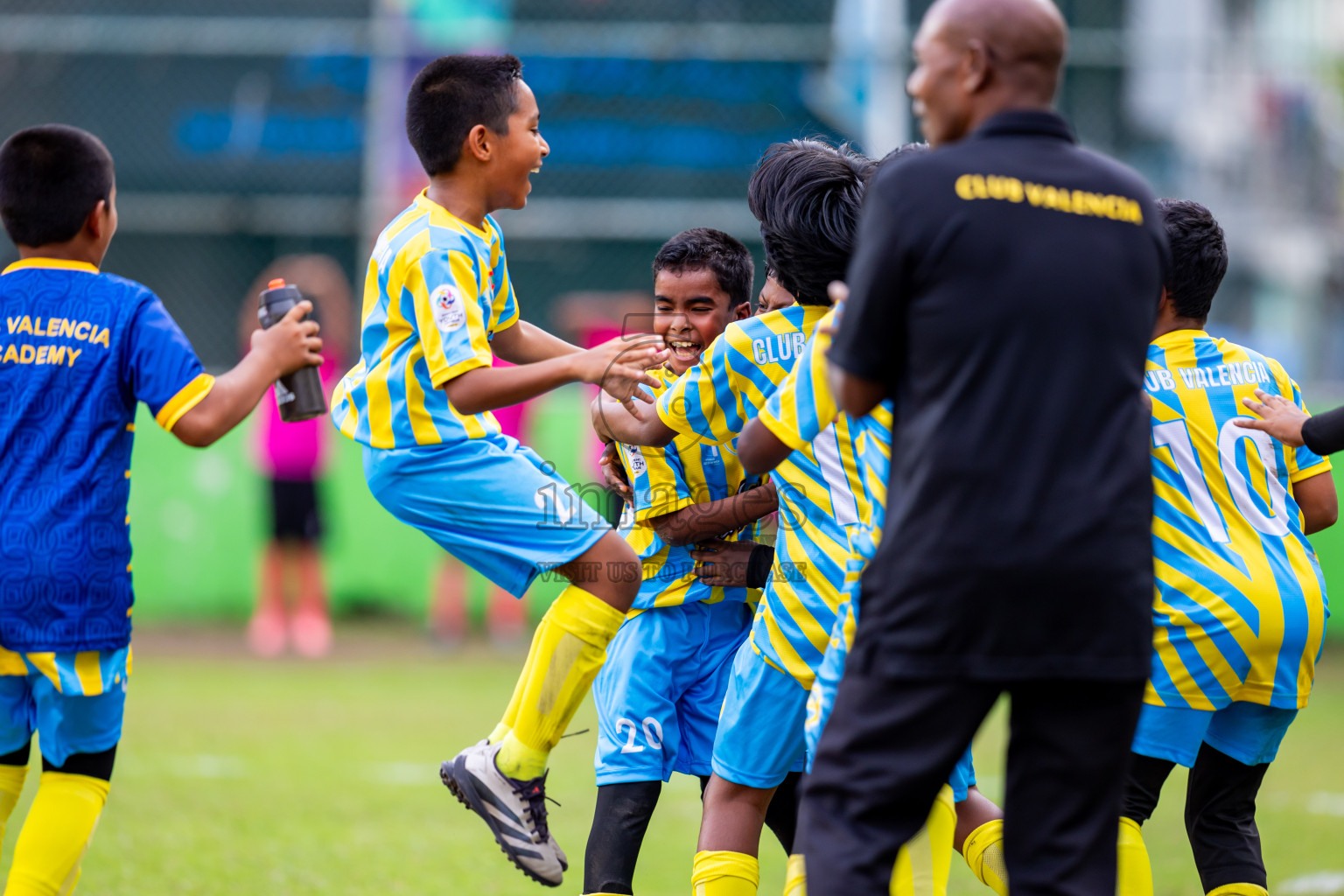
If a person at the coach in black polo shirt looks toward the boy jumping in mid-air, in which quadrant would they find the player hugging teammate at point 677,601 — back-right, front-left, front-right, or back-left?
front-right

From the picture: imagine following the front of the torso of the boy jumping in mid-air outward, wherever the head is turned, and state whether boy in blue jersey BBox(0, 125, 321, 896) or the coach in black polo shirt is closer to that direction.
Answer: the coach in black polo shirt

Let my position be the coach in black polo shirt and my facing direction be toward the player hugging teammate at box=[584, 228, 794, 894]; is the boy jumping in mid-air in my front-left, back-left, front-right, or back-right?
front-left

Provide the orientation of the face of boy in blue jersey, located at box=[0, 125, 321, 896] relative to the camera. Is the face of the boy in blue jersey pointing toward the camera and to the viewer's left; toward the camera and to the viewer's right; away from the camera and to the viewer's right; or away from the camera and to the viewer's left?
away from the camera and to the viewer's right

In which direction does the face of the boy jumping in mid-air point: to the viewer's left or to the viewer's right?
to the viewer's right

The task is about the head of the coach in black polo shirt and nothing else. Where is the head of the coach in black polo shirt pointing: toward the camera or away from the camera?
away from the camera

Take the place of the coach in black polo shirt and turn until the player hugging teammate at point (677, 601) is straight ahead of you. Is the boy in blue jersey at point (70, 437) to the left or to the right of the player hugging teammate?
left

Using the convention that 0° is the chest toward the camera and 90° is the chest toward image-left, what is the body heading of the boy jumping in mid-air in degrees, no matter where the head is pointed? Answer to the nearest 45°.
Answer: approximately 270°

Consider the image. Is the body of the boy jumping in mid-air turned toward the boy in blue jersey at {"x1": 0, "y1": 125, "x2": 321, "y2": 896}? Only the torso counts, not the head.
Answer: no

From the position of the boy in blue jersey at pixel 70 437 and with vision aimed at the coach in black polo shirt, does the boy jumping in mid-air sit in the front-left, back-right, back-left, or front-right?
front-left

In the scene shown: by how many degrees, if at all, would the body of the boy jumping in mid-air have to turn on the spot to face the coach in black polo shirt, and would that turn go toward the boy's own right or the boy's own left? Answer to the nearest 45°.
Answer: approximately 45° to the boy's own right
